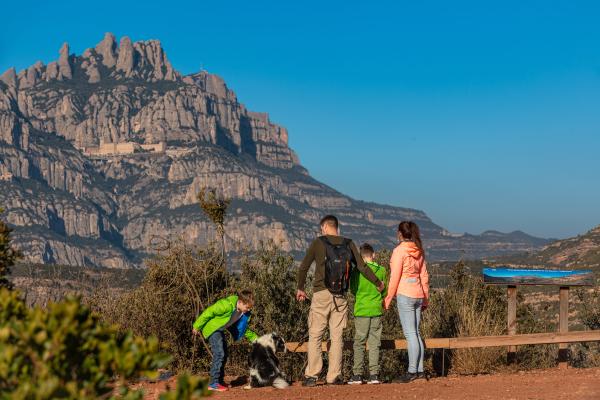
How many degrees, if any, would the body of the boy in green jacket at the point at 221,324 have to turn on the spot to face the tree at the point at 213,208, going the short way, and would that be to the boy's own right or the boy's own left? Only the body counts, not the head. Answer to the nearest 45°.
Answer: approximately 90° to the boy's own left

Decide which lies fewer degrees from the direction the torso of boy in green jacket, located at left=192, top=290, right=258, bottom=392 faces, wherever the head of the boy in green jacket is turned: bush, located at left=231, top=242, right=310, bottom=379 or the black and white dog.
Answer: the black and white dog

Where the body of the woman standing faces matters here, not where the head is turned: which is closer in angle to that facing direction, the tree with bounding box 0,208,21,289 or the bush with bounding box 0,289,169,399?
the tree

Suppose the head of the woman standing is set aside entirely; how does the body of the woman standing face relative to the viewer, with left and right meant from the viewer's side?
facing away from the viewer and to the left of the viewer

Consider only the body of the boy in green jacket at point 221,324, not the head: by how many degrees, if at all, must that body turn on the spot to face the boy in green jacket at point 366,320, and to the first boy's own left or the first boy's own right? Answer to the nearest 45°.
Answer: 0° — they already face them

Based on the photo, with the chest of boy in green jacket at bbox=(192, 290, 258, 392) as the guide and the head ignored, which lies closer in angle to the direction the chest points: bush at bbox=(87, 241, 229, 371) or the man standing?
the man standing

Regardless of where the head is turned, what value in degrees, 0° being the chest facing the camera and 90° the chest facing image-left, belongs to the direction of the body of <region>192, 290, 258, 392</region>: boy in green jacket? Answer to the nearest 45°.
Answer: approximately 270°

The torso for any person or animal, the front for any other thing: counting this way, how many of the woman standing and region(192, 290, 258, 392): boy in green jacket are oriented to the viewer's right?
1
